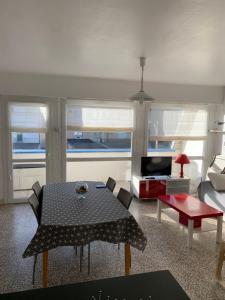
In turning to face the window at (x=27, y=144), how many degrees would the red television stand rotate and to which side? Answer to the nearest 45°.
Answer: approximately 135° to its right

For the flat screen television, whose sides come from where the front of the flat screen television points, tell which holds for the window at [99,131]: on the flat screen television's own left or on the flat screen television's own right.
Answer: on the flat screen television's own right

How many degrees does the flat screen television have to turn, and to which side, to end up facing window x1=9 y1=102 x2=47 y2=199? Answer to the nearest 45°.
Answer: approximately 90° to its right

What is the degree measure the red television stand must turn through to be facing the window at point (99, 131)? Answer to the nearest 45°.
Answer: approximately 135° to its right

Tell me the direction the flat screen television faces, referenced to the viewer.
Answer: facing the viewer
